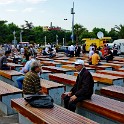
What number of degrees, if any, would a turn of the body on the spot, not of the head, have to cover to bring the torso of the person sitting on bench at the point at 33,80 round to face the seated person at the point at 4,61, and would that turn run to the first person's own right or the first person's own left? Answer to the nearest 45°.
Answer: approximately 45° to the first person's own left

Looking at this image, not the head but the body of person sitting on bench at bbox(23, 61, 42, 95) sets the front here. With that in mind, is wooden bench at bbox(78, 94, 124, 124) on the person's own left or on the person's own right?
on the person's own right

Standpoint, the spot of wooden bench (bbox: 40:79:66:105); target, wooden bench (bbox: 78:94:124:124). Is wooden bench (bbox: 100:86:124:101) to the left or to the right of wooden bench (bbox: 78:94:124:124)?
left

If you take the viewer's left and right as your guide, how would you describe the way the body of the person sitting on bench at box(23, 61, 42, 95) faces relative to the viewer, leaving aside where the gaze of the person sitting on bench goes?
facing away from the viewer and to the right of the viewer

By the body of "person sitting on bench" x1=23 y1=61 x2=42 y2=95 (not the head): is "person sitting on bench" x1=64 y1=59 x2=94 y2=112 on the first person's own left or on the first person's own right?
on the first person's own right

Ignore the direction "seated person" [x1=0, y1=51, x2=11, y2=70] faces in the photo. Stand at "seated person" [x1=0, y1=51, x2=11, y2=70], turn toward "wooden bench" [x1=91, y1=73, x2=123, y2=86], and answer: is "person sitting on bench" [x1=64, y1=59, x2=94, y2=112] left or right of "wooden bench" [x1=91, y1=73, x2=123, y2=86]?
right

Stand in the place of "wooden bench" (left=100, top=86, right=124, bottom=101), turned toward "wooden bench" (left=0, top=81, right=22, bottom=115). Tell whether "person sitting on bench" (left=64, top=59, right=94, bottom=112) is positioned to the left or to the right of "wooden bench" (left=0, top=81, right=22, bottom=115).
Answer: left

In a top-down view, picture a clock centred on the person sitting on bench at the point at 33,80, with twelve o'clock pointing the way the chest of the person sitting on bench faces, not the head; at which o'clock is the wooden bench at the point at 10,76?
The wooden bench is roughly at 10 o'clock from the person sitting on bench.
